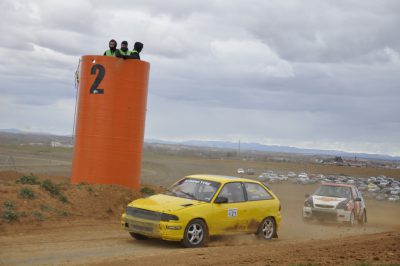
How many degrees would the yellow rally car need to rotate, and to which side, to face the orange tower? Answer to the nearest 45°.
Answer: approximately 90° to its right

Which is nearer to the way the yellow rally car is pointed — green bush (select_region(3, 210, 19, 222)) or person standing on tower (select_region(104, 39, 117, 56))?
the green bush

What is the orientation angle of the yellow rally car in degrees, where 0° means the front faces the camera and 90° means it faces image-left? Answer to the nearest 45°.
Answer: approximately 45°

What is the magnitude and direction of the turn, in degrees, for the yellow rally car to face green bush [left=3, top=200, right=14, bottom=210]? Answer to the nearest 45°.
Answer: approximately 45° to its right

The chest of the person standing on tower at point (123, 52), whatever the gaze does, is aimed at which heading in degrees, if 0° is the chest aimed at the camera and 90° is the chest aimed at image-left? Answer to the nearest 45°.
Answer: approximately 0°
